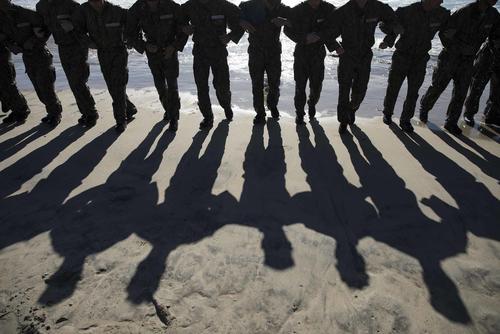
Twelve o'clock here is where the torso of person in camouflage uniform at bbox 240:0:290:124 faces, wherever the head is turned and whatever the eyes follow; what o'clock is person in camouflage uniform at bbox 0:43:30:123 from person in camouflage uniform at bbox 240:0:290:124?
person in camouflage uniform at bbox 0:43:30:123 is roughly at 3 o'clock from person in camouflage uniform at bbox 240:0:290:124.

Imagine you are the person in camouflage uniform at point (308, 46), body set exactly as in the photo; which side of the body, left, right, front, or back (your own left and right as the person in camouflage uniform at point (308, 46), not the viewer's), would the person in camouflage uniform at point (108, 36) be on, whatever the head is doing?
right

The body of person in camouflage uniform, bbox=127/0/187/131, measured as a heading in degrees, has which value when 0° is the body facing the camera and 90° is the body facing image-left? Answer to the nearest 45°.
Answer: approximately 0°

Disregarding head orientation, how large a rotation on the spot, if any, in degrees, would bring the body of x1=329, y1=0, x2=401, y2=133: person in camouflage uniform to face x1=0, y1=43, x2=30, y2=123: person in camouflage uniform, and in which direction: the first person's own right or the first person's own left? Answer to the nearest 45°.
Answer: approximately 90° to the first person's own right

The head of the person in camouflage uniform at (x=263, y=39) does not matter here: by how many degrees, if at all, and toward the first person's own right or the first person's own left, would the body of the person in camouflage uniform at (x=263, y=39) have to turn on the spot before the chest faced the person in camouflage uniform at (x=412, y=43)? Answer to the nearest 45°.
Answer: approximately 90° to the first person's own left

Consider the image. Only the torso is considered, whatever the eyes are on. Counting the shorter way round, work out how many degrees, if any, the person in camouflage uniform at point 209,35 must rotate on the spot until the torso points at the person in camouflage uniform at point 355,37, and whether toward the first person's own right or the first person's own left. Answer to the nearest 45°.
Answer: approximately 90° to the first person's own left

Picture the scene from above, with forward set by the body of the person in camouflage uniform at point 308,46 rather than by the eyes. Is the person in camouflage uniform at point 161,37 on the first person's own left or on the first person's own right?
on the first person's own right

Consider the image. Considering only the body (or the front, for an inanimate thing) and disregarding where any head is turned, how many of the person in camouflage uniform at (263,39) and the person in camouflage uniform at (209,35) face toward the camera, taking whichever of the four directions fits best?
2

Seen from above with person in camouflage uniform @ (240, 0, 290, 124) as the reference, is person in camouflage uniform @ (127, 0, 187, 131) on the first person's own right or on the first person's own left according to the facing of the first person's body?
on the first person's own right

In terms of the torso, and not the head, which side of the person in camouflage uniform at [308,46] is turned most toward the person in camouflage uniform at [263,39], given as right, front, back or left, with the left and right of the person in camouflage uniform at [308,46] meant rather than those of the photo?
right

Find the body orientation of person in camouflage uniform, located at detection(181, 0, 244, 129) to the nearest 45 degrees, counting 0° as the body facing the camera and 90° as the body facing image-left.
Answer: approximately 0°

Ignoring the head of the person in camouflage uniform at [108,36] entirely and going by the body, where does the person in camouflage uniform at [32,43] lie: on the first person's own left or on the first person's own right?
on the first person's own right
